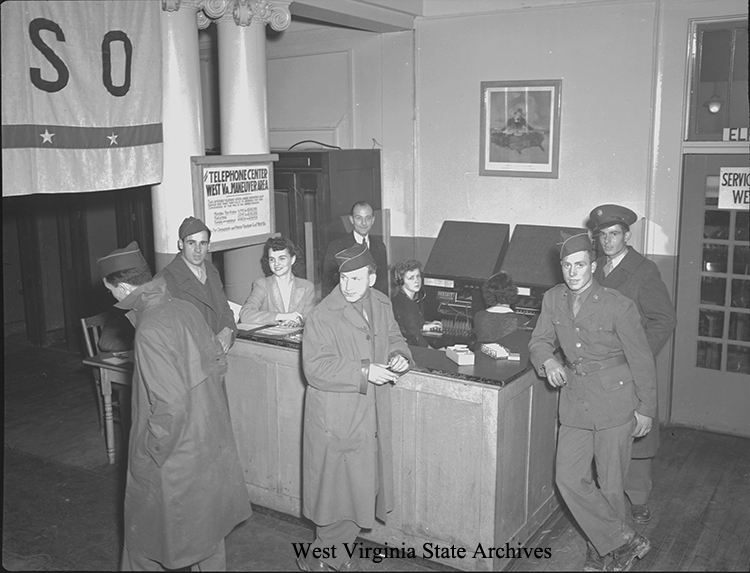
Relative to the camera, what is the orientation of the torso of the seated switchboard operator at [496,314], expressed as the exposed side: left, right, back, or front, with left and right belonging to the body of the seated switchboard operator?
back

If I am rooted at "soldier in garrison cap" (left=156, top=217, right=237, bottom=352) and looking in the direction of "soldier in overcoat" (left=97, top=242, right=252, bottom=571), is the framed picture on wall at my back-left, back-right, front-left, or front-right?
back-left

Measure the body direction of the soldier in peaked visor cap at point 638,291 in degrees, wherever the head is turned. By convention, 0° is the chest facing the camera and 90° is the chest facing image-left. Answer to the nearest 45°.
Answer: approximately 45°

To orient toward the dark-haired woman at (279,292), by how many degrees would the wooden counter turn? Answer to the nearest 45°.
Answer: approximately 90° to its right

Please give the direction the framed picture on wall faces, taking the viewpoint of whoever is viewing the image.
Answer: facing the viewer

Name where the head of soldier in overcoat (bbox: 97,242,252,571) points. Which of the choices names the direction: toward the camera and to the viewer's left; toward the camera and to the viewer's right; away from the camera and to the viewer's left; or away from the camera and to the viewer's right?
away from the camera and to the viewer's left

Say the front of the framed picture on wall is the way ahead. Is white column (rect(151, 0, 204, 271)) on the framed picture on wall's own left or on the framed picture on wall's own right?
on the framed picture on wall's own right

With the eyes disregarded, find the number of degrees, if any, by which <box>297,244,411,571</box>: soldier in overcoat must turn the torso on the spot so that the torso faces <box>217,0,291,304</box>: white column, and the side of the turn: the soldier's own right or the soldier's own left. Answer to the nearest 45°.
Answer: approximately 135° to the soldier's own left

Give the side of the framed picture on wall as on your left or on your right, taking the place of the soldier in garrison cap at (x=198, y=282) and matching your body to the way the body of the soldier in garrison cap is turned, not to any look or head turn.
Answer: on your left

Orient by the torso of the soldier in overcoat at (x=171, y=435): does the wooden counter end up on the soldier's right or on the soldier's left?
on the soldier's right

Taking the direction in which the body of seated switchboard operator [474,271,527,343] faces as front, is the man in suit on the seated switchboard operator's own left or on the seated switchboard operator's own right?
on the seated switchboard operator's own left

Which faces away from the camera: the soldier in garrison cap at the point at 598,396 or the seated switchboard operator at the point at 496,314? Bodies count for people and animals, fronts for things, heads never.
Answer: the seated switchboard operator

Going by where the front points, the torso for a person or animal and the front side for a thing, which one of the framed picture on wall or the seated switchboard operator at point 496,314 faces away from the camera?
the seated switchboard operator
